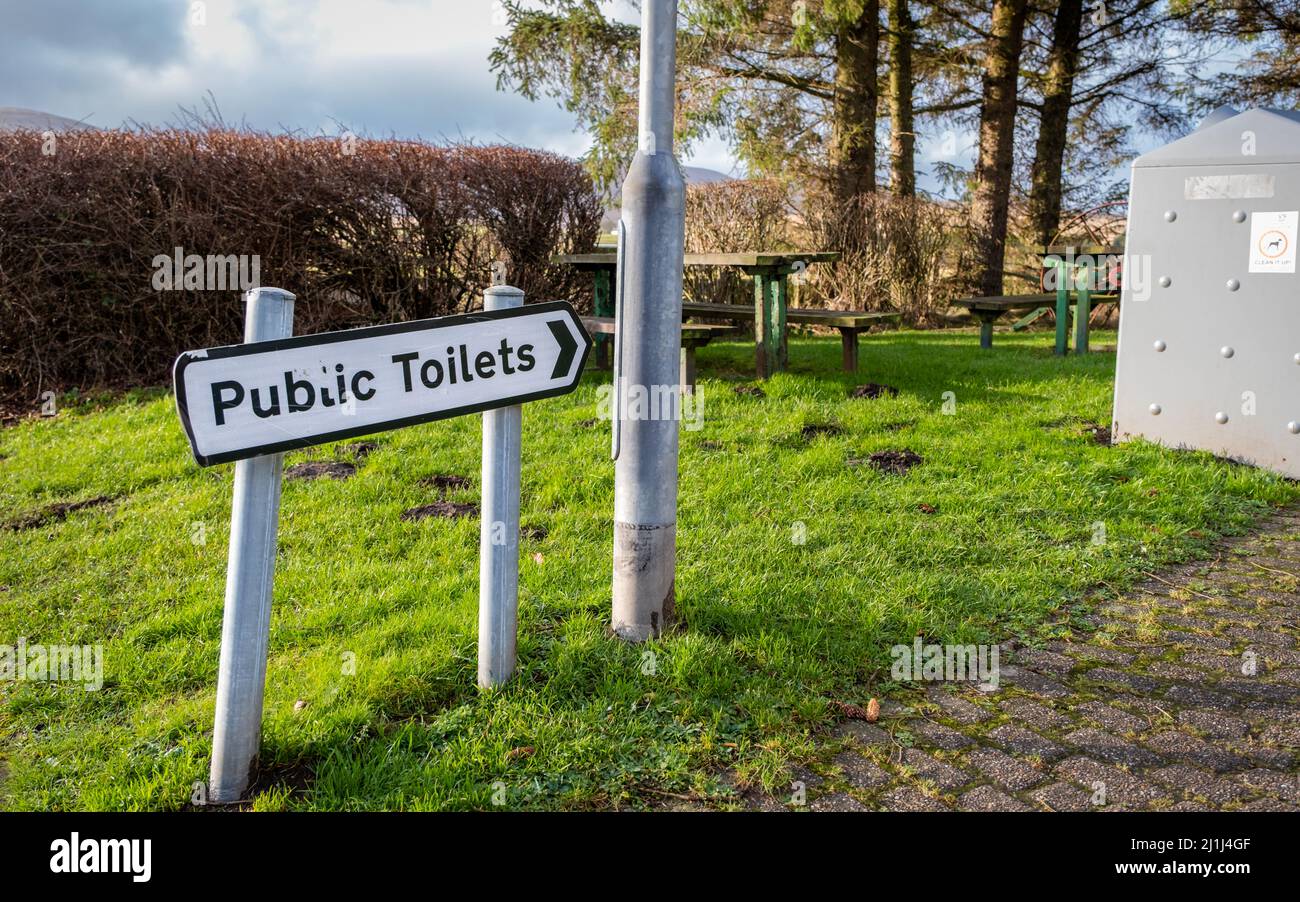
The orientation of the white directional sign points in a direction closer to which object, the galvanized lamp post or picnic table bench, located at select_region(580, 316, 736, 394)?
the galvanized lamp post

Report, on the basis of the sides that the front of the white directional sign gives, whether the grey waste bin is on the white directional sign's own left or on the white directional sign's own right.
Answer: on the white directional sign's own left

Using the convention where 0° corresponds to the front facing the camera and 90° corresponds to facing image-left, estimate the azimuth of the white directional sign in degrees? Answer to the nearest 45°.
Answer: approximately 315°

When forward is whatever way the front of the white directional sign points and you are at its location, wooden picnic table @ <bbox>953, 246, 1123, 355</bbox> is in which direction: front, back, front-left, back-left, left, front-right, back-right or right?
left

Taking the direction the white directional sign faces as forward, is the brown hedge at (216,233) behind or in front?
behind

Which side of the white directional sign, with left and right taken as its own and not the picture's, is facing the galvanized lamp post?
left

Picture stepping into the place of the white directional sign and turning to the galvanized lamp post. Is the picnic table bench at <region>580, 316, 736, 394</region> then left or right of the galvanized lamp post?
left

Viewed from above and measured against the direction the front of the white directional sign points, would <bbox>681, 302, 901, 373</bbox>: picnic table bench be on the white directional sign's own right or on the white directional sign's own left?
on the white directional sign's own left

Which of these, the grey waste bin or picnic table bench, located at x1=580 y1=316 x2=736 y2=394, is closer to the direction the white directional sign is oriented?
the grey waste bin

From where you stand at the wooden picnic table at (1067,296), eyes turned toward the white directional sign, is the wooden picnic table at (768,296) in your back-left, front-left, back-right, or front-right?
front-right

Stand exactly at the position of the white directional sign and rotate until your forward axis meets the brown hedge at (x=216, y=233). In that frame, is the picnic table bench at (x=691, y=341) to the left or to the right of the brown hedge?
right
